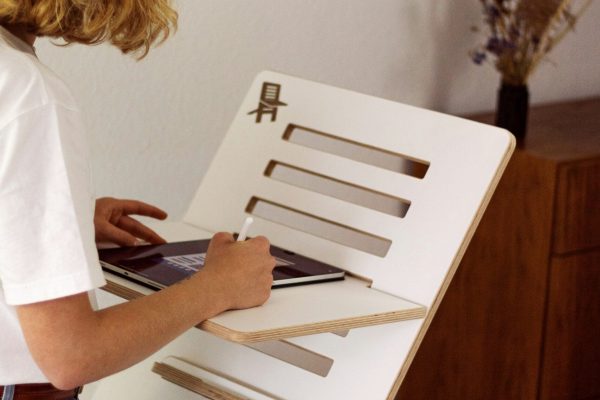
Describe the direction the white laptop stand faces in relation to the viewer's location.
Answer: facing the viewer and to the left of the viewer

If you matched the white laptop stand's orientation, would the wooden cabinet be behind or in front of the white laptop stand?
behind

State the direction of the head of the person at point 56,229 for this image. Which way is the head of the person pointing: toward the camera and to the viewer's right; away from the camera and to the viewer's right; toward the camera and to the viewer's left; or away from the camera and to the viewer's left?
away from the camera and to the viewer's right

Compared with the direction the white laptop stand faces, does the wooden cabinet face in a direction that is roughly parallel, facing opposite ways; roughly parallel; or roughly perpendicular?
roughly perpendicular

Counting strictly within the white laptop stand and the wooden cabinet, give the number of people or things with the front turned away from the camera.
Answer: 0

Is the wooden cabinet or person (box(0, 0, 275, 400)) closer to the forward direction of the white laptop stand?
the person

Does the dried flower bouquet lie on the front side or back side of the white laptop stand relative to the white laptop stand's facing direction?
on the back side

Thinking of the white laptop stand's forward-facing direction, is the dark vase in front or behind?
behind
